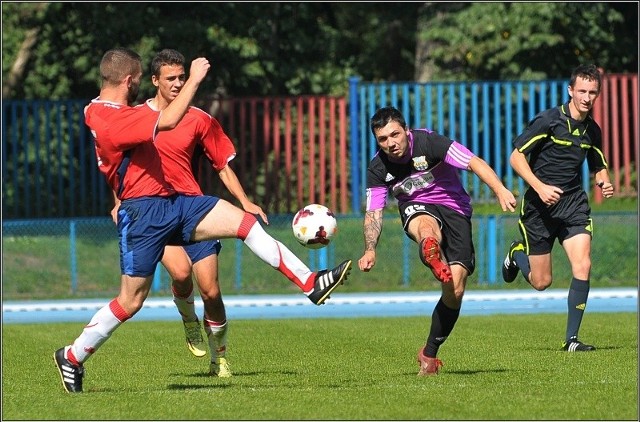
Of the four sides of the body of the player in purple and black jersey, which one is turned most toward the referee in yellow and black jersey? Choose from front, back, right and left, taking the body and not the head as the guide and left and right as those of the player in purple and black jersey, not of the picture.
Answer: back

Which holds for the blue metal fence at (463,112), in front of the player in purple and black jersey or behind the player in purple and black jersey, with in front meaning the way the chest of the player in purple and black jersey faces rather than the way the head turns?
behind

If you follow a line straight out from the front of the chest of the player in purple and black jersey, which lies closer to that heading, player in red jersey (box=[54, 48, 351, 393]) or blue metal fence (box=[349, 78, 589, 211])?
the player in red jersey

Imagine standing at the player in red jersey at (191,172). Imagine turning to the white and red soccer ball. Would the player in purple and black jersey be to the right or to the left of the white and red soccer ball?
left

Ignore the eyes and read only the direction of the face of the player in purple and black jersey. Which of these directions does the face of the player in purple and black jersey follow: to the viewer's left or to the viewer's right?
to the viewer's left

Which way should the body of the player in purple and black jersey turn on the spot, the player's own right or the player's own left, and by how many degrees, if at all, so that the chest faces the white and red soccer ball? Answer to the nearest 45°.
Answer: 0° — they already face it

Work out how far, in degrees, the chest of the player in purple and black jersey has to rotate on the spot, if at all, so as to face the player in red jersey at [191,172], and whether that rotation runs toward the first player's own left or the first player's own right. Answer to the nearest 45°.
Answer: approximately 45° to the first player's own right

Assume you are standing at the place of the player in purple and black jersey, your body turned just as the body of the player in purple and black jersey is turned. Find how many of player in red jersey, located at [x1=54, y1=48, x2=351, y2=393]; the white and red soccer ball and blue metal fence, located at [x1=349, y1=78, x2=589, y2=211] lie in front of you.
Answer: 2

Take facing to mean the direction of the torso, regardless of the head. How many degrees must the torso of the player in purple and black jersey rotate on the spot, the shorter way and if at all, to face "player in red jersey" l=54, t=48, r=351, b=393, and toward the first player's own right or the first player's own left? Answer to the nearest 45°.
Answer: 0° — they already face them

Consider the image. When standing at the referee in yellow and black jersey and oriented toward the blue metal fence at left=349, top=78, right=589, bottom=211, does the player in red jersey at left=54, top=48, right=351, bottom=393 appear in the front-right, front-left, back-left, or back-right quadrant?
back-left

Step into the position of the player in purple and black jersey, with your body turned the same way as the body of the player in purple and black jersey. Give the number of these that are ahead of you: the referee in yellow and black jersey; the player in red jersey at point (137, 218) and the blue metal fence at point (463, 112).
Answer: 1

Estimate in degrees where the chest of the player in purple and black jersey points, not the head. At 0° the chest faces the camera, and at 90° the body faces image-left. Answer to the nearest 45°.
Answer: approximately 45°

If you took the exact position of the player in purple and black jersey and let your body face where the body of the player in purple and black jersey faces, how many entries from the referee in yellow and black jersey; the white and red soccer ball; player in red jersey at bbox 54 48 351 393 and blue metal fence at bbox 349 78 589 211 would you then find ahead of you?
2

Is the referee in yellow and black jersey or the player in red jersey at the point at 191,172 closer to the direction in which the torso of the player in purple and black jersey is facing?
the player in red jersey

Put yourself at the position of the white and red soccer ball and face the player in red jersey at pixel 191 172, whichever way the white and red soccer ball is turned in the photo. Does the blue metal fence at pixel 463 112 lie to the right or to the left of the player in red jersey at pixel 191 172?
right

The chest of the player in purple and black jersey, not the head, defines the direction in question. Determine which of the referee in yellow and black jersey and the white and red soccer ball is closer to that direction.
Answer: the white and red soccer ball
